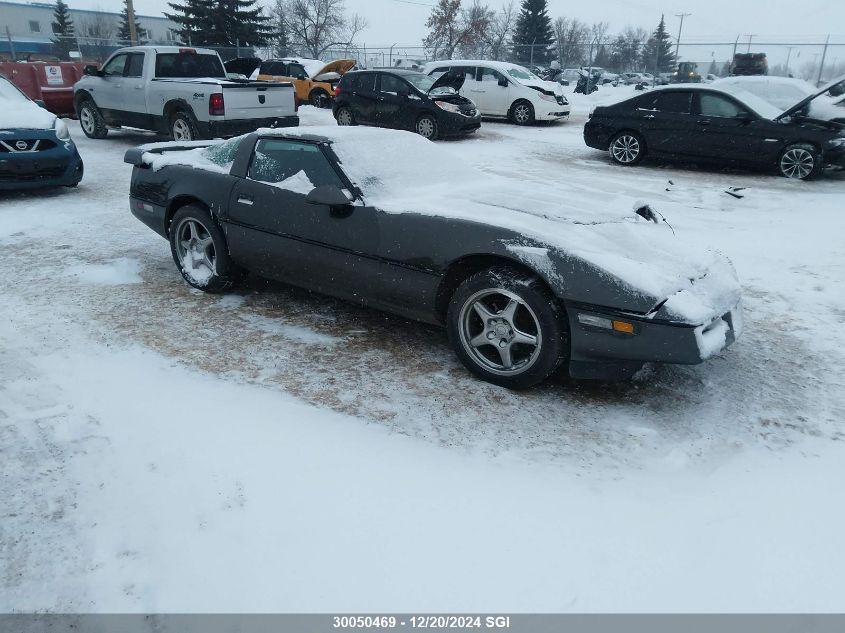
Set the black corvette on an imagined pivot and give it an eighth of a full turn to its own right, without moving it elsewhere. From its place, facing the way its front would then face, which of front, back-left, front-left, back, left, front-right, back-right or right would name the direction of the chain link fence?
back

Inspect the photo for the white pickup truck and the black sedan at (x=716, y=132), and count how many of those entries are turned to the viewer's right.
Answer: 1

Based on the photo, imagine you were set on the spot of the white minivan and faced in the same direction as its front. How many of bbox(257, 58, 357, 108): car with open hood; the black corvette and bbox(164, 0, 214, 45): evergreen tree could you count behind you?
2

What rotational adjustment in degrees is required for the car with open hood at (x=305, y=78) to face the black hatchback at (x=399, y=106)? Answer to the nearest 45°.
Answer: approximately 45° to its right

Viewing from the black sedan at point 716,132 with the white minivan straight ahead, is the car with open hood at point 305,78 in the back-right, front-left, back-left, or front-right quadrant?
front-left

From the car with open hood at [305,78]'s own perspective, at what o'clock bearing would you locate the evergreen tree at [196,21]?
The evergreen tree is roughly at 7 o'clock from the car with open hood.

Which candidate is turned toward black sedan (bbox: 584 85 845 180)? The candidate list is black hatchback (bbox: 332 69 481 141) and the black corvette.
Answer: black hatchback (bbox: 332 69 481 141)

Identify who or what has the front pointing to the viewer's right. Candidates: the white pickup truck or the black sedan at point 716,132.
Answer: the black sedan

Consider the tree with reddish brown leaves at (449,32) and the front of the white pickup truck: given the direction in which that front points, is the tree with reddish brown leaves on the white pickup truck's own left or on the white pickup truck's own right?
on the white pickup truck's own right

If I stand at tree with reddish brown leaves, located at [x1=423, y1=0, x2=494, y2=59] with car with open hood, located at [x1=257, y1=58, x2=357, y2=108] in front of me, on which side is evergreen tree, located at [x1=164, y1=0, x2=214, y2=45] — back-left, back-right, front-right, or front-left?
front-right

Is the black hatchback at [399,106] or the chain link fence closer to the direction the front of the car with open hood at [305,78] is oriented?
the black hatchback

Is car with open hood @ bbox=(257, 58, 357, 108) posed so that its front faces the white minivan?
yes

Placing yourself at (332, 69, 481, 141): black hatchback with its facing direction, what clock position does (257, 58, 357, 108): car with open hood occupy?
The car with open hood is roughly at 7 o'clock from the black hatchback.

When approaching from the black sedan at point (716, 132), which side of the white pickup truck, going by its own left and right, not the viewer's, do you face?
back

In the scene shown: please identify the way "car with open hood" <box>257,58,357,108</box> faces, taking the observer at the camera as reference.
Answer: facing the viewer and to the right of the viewer

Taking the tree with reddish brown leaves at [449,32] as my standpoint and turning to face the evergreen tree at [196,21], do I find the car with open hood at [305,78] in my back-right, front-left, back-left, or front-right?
front-left

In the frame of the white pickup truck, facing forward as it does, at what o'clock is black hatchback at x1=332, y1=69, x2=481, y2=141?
The black hatchback is roughly at 4 o'clock from the white pickup truck.

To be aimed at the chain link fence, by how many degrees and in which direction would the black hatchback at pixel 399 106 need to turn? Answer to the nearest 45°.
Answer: approximately 135° to its left

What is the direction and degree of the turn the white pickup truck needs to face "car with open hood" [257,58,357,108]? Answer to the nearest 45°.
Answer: approximately 45° to its right

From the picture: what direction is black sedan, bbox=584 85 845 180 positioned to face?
to the viewer's right
